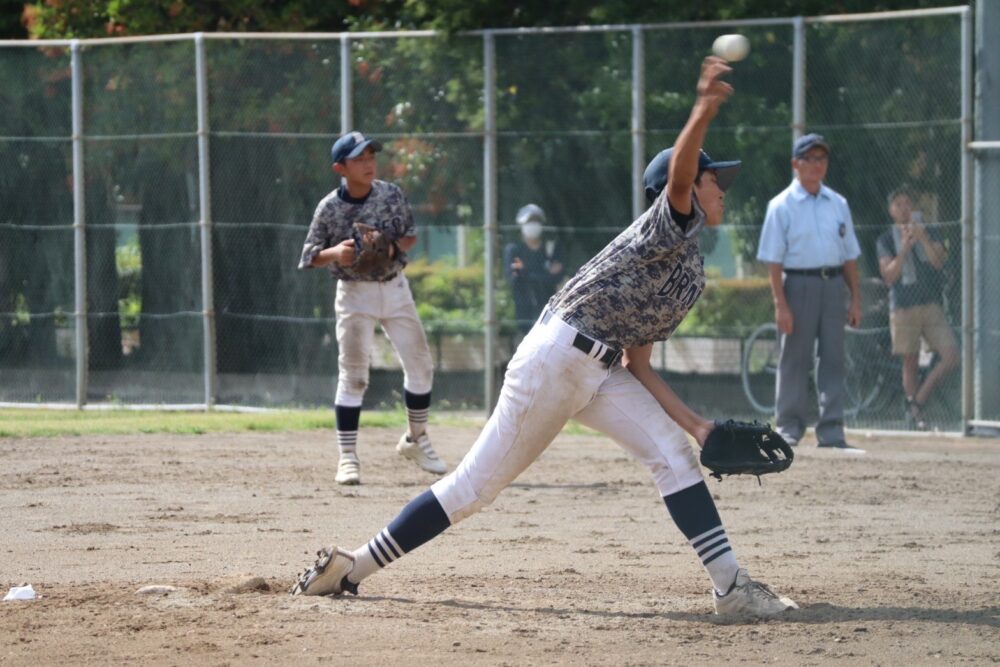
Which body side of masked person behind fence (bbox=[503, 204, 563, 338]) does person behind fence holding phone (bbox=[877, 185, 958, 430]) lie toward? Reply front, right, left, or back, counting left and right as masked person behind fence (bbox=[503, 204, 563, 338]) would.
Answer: left

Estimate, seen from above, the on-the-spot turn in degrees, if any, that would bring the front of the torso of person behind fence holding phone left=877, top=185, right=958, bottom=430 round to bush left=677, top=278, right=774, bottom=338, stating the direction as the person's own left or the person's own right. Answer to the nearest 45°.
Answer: approximately 90° to the person's own right

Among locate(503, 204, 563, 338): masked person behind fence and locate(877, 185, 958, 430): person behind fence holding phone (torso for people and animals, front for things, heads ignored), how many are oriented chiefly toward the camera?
2

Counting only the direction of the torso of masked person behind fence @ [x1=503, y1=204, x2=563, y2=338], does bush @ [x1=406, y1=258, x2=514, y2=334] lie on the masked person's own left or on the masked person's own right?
on the masked person's own right

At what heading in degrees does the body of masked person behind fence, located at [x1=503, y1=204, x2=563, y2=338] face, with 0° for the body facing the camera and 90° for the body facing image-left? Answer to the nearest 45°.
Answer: approximately 0°

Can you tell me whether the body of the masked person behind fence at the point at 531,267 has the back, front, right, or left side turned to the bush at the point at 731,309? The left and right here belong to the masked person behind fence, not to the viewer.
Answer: left

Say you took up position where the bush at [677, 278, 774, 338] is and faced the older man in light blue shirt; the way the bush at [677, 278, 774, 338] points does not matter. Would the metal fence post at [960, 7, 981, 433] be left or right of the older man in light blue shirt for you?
left

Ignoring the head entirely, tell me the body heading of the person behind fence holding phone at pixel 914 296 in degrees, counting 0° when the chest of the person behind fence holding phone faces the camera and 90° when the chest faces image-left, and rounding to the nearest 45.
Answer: approximately 0°

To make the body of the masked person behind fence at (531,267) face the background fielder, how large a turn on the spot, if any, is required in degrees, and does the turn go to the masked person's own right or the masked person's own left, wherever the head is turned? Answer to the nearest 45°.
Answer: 0° — they already face them
